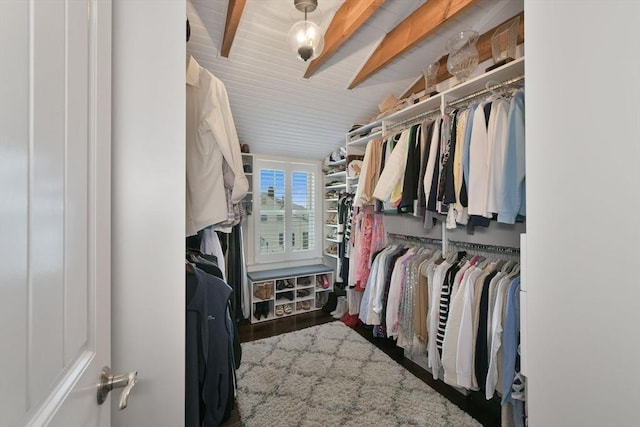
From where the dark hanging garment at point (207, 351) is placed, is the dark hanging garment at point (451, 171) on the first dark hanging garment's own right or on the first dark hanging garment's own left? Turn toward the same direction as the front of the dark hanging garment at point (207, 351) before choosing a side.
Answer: on the first dark hanging garment's own left

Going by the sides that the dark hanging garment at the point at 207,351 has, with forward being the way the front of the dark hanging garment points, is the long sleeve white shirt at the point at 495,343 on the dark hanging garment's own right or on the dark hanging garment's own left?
on the dark hanging garment's own left

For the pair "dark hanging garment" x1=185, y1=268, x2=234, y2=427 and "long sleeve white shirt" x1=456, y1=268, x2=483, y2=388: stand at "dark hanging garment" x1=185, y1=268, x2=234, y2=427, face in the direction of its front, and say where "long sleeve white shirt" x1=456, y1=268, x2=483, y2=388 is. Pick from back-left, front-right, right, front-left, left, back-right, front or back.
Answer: left

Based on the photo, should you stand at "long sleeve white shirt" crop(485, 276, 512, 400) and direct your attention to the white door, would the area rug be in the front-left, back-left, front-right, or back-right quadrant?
front-right

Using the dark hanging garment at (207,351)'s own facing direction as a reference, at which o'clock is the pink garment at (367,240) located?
The pink garment is roughly at 8 o'clock from the dark hanging garment.

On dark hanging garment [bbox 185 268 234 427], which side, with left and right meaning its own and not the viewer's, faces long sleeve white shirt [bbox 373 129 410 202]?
left

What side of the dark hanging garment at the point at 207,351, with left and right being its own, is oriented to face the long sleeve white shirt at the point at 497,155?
left

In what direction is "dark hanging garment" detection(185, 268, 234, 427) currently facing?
toward the camera
